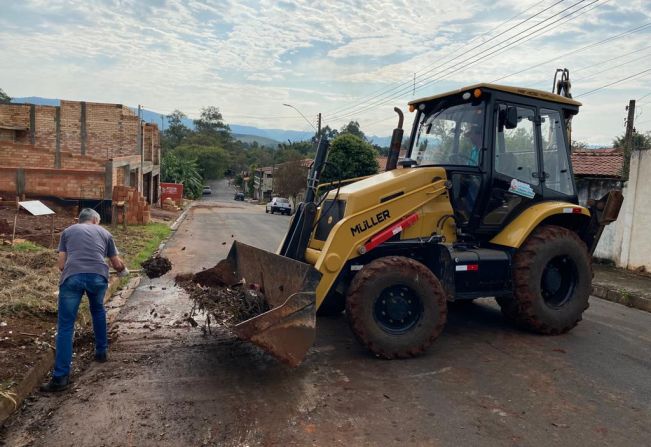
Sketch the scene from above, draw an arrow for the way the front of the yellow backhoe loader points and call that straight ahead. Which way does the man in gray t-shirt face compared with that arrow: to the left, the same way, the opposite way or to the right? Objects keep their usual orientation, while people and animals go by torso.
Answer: to the right

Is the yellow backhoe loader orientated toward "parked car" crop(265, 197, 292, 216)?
no

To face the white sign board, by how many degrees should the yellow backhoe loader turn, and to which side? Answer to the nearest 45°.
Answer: approximately 45° to its right

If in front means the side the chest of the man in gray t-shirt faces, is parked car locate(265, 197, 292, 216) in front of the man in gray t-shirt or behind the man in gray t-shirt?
in front

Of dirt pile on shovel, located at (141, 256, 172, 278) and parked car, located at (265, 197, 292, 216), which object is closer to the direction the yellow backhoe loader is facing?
the dirt pile on shovel

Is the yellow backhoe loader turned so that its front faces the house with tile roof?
no

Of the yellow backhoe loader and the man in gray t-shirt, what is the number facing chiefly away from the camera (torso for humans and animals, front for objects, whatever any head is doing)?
1

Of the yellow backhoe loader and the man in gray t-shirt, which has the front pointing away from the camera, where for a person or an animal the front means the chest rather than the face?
the man in gray t-shirt

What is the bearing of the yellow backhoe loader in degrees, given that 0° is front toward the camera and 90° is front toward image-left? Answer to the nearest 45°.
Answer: approximately 45°

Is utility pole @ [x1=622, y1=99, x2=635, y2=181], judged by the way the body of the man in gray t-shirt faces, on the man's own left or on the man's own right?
on the man's own right

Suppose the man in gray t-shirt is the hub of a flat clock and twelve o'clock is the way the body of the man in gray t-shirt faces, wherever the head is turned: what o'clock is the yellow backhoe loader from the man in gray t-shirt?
The yellow backhoe loader is roughly at 3 o'clock from the man in gray t-shirt.

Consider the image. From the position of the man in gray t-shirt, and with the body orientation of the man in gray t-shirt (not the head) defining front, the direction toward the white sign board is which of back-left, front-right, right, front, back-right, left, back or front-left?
front

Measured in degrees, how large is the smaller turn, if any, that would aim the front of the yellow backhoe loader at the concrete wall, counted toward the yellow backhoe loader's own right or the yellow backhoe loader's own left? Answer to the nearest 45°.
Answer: approximately 180°

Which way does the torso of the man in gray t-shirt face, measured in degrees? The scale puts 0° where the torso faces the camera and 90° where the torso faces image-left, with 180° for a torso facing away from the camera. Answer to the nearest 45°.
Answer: approximately 180°

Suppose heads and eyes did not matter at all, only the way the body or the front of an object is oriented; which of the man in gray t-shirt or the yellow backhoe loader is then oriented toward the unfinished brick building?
the man in gray t-shirt

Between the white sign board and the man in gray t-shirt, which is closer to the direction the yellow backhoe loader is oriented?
the man in gray t-shirt

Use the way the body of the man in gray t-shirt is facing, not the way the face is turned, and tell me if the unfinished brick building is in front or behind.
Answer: in front

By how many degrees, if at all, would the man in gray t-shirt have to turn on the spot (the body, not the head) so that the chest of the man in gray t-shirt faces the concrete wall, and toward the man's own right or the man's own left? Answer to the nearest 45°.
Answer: approximately 90° to the man's own right

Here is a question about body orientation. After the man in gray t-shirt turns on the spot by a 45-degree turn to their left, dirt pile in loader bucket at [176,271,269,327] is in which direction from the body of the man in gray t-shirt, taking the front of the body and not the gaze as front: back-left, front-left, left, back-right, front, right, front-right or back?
back-right
